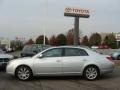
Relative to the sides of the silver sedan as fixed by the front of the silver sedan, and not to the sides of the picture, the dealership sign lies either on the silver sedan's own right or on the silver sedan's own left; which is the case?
on the silver sedan's own right

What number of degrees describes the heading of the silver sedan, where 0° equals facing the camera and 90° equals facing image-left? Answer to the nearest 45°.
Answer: approximately 90°
